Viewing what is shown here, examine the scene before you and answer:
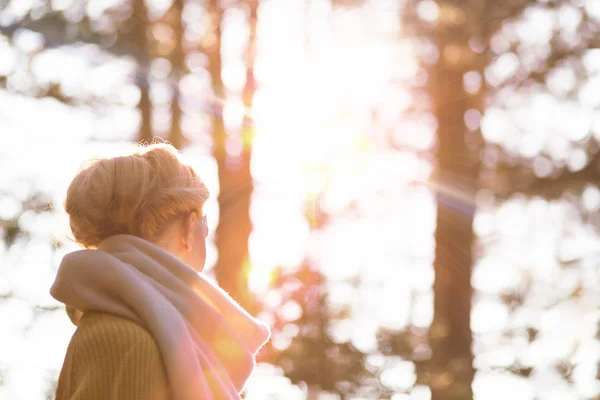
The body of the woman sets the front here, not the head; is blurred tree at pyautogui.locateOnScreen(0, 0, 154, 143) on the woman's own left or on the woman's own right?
on the woman's own left

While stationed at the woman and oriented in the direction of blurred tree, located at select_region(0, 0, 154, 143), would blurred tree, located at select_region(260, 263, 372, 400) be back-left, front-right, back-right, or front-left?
front-right

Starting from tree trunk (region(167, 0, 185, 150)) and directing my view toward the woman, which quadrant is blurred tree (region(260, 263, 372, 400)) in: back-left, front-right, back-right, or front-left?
front-left

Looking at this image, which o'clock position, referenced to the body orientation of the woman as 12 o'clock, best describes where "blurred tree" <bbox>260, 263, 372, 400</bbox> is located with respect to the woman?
The blurred tree is roughly at 11 o'clock from the woman.

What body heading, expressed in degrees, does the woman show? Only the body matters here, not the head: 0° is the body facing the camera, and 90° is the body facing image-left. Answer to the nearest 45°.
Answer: approximately 225°

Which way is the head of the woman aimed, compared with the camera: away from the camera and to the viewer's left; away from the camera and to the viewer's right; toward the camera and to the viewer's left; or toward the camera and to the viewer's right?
away from the camera and to the viewer's right

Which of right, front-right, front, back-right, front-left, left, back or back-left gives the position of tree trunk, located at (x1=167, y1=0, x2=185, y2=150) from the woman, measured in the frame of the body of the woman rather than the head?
front-left

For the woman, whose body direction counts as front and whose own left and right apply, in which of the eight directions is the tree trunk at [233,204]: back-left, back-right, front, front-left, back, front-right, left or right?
front-left

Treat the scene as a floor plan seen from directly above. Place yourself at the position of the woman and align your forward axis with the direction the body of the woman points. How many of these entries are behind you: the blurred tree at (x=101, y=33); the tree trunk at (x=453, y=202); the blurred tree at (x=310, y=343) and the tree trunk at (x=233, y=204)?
0

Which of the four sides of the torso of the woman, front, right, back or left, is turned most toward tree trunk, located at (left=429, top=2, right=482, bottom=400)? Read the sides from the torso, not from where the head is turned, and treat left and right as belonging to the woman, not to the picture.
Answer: front

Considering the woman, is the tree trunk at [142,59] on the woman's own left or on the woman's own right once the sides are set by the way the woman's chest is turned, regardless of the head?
on the woman's own left

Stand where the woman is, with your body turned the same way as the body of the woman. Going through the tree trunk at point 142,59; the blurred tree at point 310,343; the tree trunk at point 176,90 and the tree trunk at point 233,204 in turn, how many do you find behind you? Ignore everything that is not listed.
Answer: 0

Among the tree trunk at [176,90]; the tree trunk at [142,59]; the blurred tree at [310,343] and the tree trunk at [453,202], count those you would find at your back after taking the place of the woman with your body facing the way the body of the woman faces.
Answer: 0
